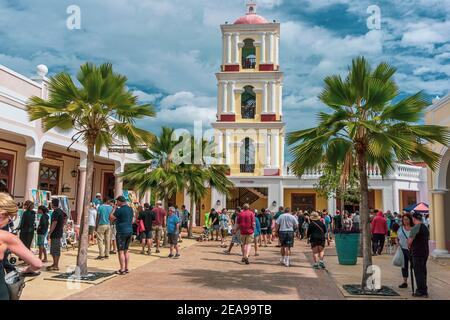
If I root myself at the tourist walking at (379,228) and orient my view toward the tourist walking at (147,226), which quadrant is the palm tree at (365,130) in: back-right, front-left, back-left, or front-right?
front-left

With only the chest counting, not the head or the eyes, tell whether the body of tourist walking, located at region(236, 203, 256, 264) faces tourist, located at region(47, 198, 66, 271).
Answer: no

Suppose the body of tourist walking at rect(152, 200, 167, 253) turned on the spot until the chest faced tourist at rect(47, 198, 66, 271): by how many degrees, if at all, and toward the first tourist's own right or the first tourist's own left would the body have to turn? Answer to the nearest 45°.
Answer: approximately 135° to the first tourist's own left

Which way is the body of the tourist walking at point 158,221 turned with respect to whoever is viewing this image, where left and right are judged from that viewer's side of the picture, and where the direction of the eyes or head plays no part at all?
facing away from the viewer

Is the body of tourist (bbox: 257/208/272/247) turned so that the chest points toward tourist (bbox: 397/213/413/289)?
no

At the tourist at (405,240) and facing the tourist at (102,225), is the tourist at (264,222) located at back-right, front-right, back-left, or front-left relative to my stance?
front-right

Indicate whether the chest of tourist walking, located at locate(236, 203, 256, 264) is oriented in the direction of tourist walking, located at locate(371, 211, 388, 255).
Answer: no

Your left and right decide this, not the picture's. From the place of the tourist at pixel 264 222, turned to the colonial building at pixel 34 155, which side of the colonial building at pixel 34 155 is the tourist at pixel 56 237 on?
left

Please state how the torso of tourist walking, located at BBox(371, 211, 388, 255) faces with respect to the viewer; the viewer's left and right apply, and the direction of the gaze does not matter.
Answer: facing away from the viewer
